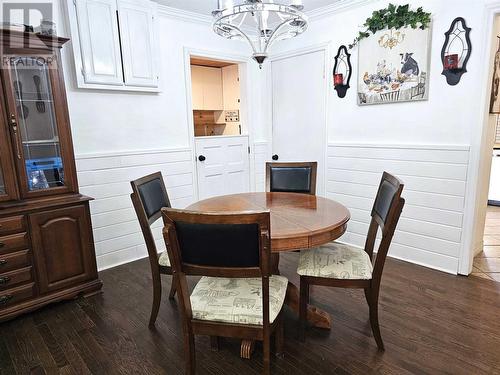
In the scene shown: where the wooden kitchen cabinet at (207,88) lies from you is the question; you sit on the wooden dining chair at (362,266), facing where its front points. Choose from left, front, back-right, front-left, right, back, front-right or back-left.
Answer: front-right

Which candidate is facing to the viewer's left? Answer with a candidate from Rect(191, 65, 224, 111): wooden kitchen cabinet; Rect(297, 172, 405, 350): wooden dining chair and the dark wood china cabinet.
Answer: the wooden dining chair

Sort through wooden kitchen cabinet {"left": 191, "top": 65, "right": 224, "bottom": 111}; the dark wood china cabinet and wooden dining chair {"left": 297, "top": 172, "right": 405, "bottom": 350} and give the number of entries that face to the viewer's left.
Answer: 1

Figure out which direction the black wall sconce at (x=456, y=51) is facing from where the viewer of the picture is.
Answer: facing the viewer and to the left of the viewer

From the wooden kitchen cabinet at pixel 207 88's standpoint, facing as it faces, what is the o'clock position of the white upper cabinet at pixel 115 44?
The white upper cabinet is roughly at 2 o'clock from the wooden kitchen cabinet.

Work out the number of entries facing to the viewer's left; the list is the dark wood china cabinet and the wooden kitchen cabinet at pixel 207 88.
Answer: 0

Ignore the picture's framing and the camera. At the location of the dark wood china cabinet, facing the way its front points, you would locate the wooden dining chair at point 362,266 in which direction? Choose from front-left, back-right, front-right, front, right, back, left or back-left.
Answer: front

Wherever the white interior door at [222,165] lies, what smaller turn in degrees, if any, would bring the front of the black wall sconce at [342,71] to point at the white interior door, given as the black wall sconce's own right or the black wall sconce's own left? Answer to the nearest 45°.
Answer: approximately 45° to the black wall sconce's own right

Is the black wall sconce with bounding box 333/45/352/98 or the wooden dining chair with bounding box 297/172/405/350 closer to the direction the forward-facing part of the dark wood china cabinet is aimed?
the wooden dining chair

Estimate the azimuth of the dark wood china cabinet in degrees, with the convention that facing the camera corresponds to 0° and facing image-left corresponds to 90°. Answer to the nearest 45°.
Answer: approximately 315°

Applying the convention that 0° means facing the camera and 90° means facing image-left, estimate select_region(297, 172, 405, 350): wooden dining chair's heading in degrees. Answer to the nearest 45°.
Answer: approximately 90°

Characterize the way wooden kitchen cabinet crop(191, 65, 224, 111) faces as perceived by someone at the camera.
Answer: facing the viewer and to the right of the viewer
